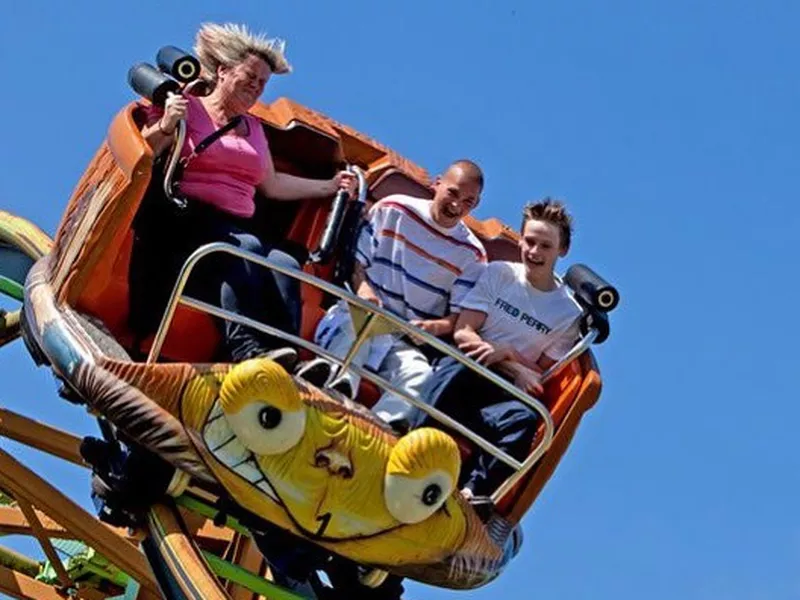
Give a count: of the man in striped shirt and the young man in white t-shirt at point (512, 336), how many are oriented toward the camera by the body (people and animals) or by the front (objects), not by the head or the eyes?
2

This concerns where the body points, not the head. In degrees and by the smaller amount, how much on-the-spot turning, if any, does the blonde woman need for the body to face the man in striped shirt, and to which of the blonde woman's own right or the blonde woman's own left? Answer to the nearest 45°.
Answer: approximately 45° to the blonde woman's own left

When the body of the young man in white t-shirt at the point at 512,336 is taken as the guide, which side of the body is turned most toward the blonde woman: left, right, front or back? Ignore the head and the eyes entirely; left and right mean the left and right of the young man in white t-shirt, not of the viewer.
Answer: right

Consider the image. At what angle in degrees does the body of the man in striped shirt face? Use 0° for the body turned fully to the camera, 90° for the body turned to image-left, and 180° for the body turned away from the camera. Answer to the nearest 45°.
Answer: approximately 0°

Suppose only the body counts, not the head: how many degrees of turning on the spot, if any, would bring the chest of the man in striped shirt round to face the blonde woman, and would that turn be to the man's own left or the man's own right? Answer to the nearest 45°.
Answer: approximately 90° to the man's own right

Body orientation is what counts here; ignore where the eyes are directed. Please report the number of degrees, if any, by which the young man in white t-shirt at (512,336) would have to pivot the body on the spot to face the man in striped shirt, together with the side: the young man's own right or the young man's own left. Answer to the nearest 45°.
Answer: approximately 90° to the young man's own right
